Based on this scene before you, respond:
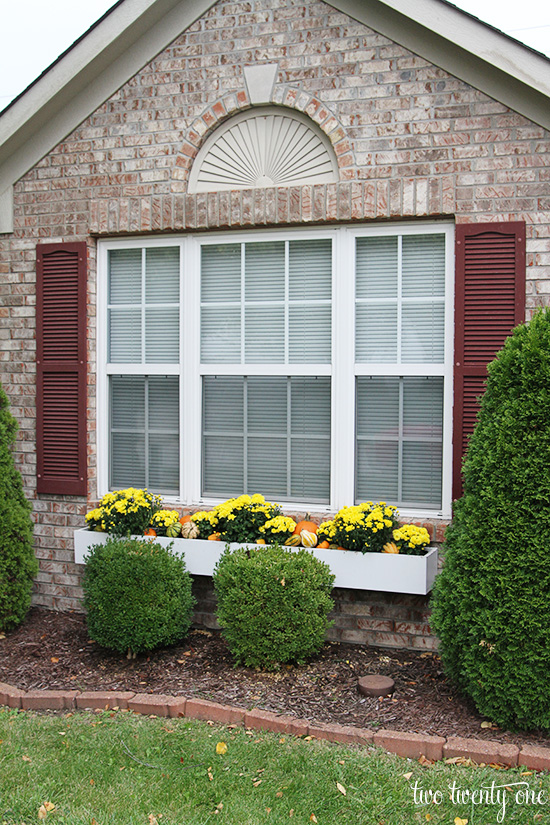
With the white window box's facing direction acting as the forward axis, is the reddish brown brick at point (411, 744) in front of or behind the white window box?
in front

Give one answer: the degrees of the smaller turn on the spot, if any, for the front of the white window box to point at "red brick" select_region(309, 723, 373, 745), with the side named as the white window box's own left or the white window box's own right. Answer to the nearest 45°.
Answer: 0° — it already faces it

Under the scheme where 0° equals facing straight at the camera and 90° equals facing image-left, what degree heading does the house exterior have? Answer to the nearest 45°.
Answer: approximately 0°
